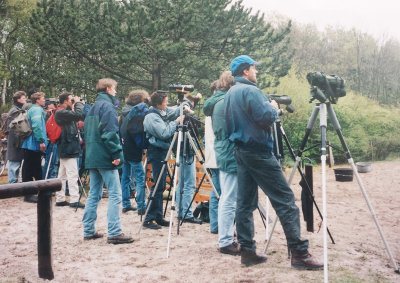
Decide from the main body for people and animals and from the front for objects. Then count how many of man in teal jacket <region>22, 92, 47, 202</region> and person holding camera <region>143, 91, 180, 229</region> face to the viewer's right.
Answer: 2

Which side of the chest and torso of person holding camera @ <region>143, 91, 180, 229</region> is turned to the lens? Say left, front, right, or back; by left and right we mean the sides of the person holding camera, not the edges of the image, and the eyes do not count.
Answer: right

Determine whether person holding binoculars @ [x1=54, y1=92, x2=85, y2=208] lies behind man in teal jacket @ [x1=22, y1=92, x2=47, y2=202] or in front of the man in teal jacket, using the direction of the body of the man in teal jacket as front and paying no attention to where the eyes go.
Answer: in front

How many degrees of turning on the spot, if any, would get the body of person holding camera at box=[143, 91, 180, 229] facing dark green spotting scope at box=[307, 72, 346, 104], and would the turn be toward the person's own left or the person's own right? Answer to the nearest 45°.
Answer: approximately 45° to the person's own right

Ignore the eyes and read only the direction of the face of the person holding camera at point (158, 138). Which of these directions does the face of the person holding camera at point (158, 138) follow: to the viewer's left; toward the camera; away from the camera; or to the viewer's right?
to the viewer's right

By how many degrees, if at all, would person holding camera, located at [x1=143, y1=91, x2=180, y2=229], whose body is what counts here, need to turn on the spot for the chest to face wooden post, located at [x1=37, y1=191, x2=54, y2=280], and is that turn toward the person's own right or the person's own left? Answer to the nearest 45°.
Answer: approximately 135° to the person's own right

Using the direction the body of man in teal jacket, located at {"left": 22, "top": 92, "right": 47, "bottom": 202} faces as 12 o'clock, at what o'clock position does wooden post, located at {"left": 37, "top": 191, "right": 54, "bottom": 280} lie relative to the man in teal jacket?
The wooden post is roughly at 3 o'clock from the man in teal jacket.
